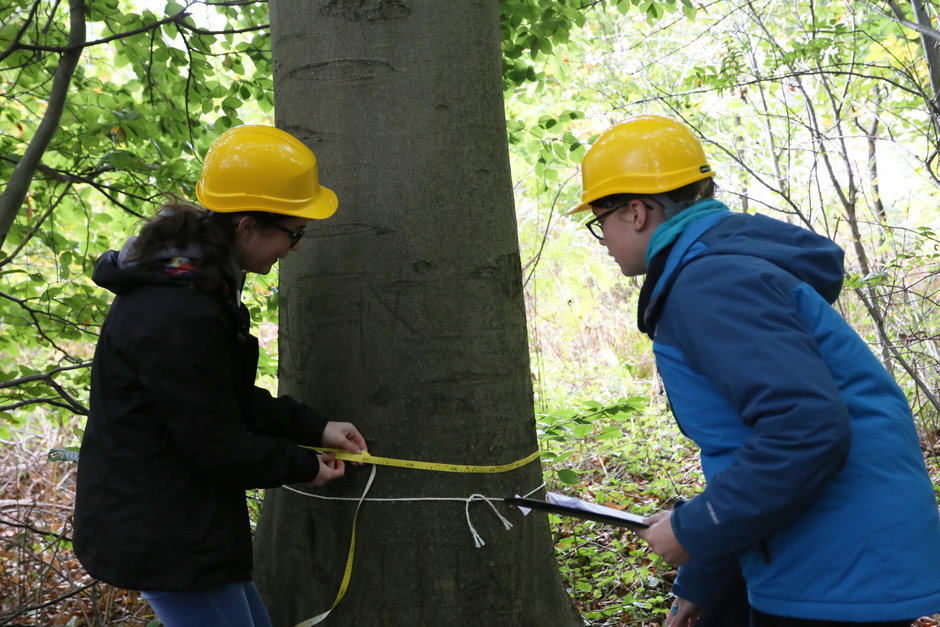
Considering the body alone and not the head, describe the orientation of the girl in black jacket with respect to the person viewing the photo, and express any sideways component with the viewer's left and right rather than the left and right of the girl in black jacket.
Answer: facing to the right of the viewer

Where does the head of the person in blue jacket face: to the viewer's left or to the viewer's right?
to the viewer's left

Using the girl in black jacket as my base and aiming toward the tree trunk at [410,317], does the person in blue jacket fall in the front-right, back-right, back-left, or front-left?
front-right

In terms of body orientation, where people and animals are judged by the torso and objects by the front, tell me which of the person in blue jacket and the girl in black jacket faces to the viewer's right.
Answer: the girl in black jacket

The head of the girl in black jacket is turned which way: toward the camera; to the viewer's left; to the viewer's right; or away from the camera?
to the viewer's right

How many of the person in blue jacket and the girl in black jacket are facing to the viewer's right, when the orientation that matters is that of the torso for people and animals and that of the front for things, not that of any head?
1

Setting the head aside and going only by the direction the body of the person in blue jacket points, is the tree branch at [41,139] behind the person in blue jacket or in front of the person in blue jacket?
in front

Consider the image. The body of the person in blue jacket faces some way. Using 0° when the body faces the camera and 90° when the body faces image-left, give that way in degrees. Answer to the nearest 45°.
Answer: approximately 90°

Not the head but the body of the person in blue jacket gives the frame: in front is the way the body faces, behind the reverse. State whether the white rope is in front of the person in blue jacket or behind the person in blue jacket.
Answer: in front

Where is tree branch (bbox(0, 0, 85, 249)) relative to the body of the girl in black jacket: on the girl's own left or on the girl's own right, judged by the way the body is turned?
on the girl's own left

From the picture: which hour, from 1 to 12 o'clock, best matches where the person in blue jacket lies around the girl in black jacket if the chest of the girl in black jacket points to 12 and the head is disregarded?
The person in blue jacket is roughly at 1 o'clock from the girl in black jacket.

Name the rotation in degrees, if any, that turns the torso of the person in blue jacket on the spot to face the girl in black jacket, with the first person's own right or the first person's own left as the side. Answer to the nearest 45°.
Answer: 0° — they already face them
